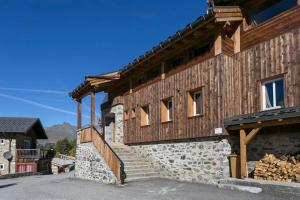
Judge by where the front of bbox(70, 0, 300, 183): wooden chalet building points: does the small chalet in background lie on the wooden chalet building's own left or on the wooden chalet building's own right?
on the wooden chalet building's own right

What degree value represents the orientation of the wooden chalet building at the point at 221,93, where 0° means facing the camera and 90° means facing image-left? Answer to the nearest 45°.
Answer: approximately 45°
